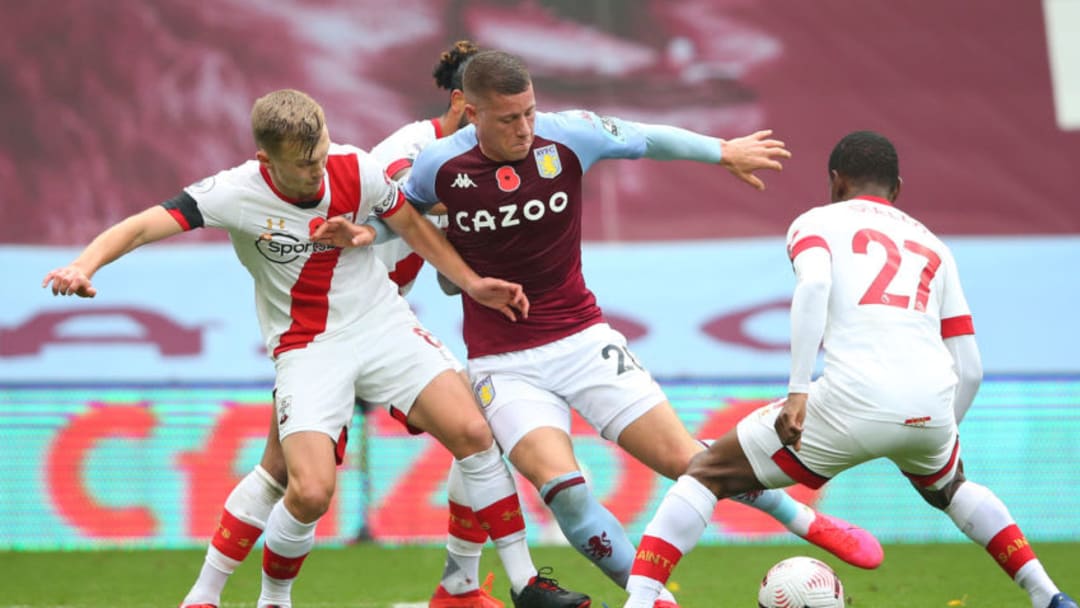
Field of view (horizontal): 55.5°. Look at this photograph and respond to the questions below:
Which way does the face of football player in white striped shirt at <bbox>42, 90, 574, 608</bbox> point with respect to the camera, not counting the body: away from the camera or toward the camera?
toward the camera

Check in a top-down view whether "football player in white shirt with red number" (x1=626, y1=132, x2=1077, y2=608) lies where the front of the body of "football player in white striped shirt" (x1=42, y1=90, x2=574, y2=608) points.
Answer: no

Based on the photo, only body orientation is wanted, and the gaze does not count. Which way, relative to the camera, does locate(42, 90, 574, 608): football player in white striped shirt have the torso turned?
toward the camera

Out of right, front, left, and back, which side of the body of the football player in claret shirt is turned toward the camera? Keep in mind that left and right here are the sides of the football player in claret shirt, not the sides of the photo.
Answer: front

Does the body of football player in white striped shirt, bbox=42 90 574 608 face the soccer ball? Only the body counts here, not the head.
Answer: no

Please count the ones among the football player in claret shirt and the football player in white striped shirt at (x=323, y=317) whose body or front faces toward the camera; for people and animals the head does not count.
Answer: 2

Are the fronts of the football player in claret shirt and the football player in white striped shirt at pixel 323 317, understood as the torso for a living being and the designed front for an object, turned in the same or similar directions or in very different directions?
same or similar directions

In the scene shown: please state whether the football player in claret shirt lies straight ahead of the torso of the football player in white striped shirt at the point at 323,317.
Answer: no
